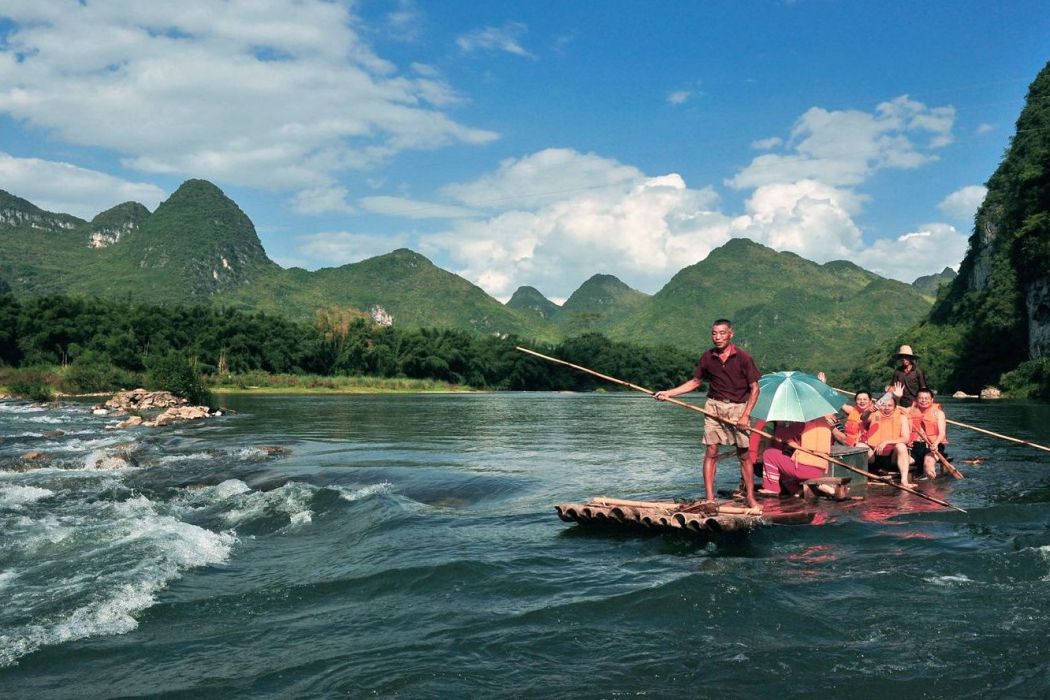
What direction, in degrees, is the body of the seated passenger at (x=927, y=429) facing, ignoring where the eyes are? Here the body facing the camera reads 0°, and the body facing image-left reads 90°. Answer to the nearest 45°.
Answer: approximately 0°

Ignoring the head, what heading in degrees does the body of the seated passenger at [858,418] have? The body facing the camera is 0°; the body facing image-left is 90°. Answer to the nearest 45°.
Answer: approximately 45°

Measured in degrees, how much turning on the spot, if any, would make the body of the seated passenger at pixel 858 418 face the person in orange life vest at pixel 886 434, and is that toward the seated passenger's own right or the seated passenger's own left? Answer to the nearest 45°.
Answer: approximately 90° to the seated passenger's own left

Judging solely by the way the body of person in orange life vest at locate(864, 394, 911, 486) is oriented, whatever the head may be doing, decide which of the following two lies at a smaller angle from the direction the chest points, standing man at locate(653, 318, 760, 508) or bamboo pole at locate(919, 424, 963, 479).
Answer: the standing man

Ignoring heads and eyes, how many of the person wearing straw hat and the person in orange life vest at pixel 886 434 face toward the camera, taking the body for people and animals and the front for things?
2

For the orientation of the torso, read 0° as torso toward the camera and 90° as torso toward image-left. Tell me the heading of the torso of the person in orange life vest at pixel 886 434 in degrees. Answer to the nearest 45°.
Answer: approximately 0°
